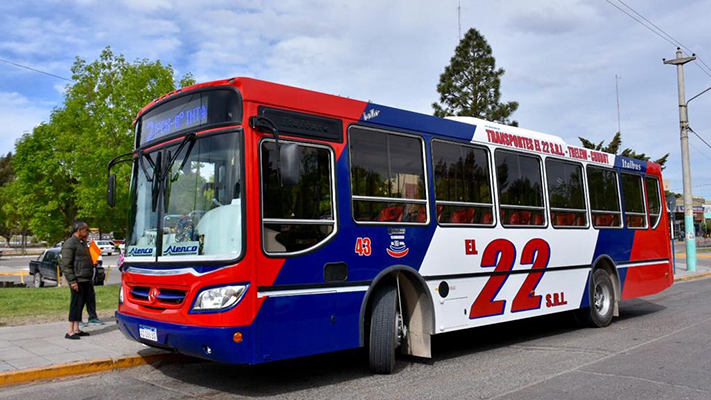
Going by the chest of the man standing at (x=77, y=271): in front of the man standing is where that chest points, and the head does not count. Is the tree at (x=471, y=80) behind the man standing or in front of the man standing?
in front

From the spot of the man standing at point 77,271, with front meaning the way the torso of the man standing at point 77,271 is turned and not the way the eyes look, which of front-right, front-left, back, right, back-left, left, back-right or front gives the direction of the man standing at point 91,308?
left

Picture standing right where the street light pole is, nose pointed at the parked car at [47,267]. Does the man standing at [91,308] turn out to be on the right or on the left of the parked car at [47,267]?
left

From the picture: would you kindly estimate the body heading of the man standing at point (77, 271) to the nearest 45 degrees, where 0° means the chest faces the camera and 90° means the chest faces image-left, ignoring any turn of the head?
approximately 270°

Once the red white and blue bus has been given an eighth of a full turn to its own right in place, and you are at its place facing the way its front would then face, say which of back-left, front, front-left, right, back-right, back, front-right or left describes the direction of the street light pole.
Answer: back-right

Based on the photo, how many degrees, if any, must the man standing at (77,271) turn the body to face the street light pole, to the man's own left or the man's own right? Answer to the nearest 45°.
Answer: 0° — they already face it

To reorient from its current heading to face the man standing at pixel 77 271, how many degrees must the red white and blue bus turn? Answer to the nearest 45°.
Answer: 0° — it already faces them

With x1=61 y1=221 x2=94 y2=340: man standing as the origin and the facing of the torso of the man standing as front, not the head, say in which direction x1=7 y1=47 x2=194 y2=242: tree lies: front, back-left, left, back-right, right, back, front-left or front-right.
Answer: left

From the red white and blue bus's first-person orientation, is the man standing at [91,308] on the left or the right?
on its right

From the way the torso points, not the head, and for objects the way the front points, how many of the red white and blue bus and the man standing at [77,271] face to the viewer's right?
1

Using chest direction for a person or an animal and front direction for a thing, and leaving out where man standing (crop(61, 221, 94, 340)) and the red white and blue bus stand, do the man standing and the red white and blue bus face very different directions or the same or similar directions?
very different directions

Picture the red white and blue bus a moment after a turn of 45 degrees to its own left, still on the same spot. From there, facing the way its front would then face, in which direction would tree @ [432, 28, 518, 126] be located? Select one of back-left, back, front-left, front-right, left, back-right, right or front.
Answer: back

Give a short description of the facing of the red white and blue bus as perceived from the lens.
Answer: facing the viewer and to the left of the viewer

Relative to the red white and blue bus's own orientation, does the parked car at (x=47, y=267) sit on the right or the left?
on its right

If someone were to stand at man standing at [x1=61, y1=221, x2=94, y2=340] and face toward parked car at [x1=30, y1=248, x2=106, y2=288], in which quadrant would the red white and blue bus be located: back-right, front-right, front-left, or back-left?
back-right

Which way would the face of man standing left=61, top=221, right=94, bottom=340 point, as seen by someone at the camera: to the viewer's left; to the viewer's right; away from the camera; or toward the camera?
to the viewer's right
